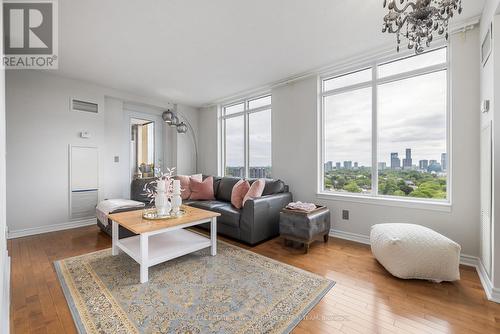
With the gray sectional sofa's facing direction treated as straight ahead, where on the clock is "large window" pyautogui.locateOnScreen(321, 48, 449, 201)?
The large window is roughly at 8 o'clock from the gray sectional sofa.

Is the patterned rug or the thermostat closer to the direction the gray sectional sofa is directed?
the patterned rug

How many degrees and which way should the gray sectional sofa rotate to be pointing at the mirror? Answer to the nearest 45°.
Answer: approximately 90° to its right

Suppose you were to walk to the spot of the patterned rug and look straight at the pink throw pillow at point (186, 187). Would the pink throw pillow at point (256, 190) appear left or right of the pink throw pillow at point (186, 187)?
right

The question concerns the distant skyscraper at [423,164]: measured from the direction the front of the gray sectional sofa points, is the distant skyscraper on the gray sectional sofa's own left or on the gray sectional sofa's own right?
on the gray sectional sofa's own left

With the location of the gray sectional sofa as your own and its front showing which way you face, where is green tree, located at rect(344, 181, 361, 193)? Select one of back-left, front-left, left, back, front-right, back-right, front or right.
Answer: back-left

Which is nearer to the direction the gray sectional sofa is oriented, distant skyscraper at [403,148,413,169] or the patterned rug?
the patterned rug

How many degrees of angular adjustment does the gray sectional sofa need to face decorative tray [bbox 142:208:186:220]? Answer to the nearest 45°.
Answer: approximately 45° to its right

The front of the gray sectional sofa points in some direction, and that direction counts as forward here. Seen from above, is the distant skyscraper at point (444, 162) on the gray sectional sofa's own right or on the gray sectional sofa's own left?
on the gray sectional sofa's own left

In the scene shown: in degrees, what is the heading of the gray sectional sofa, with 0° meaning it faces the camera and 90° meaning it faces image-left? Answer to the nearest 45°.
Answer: approximately 45°

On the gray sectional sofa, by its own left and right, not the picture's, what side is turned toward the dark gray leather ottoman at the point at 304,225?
left

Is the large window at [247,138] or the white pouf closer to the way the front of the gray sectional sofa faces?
the white pouf
